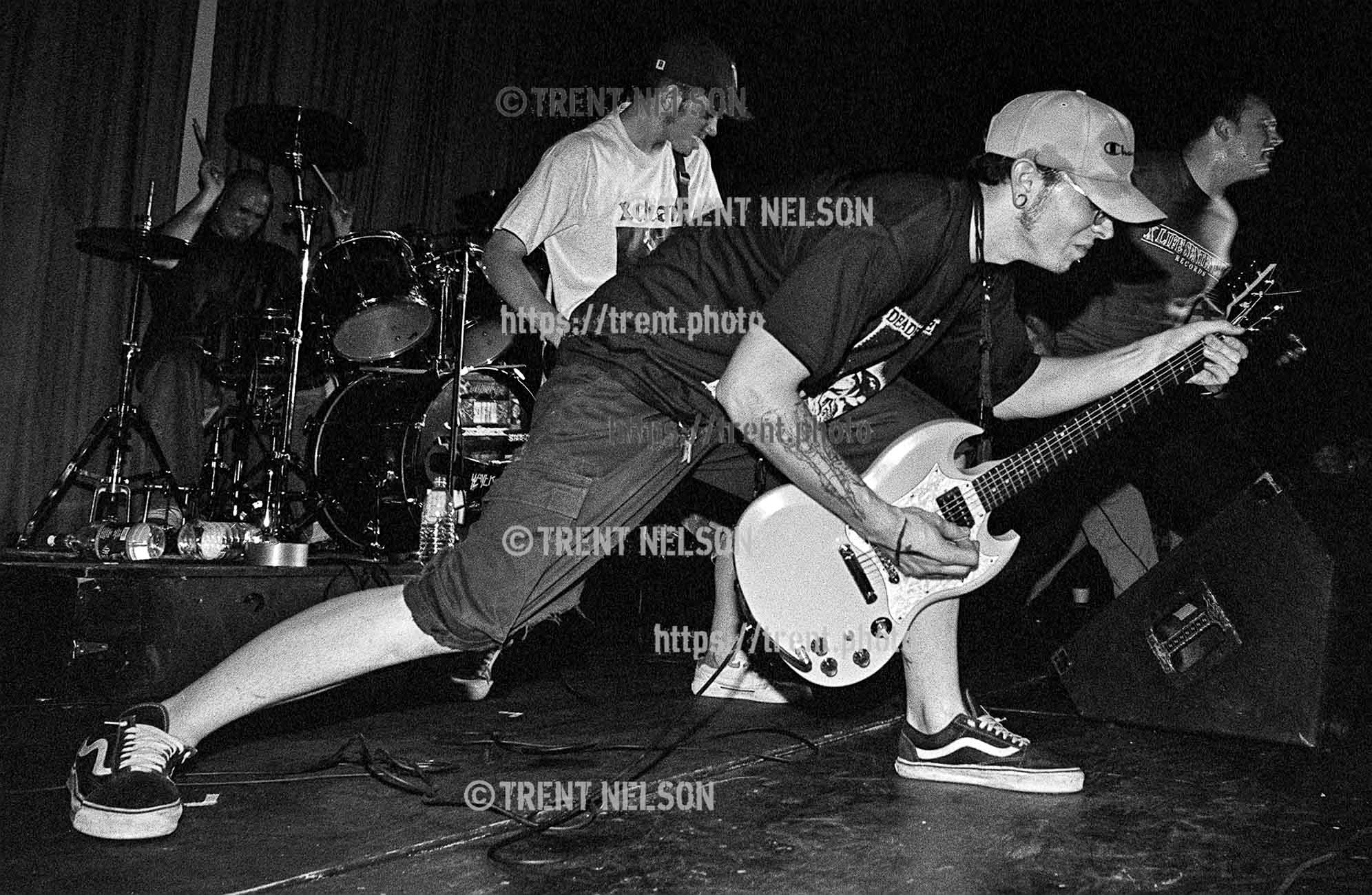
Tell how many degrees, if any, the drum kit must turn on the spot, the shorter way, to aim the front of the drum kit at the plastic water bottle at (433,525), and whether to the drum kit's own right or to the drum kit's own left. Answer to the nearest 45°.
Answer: approximately 45° to the drum kit's own right

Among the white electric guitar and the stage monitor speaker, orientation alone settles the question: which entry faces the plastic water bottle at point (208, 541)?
the stage monitor speaker

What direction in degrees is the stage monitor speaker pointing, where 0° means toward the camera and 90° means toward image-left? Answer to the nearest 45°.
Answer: approximately 90°

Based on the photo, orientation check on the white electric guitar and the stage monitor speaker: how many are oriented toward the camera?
1

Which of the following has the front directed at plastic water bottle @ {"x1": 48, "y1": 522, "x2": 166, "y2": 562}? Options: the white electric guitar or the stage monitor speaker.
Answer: the stage monitor speaker

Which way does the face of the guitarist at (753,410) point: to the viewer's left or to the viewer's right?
to the viewer's right

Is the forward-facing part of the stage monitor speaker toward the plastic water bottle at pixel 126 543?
yes

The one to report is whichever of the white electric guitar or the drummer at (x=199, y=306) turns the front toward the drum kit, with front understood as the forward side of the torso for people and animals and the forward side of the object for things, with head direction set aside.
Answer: the drummer

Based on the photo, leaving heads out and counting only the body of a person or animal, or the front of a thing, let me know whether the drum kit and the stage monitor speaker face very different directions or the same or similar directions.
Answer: very different directions
